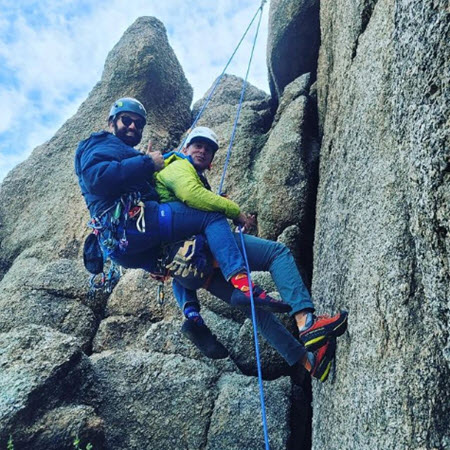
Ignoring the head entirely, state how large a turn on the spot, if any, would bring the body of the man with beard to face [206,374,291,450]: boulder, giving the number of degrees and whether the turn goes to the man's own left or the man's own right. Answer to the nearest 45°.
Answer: approximately 45° to the man's own left

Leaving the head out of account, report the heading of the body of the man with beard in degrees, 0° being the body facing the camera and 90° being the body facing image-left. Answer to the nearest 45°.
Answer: approximately 270°
